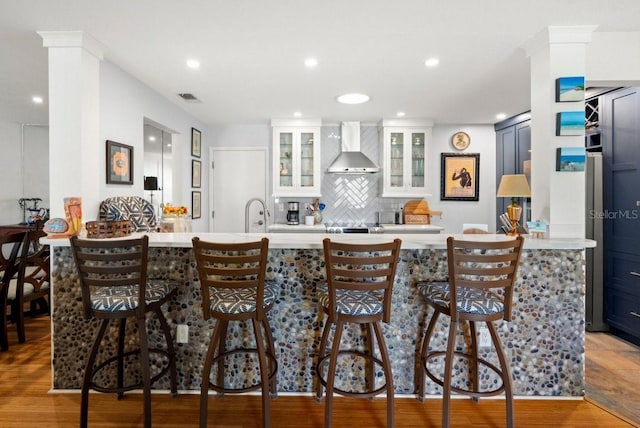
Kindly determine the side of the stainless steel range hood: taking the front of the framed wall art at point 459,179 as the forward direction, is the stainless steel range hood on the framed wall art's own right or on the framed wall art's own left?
on the framed wall art's own right

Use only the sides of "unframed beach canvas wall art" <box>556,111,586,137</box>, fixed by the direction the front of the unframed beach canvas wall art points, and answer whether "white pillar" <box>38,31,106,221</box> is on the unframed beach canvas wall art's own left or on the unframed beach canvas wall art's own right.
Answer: on the unframed beach canvas wall art's own right

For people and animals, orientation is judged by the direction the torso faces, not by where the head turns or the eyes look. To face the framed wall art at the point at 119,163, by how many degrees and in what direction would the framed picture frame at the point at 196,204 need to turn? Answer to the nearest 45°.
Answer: approximately 45° to its right

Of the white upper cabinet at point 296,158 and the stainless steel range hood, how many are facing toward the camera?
2

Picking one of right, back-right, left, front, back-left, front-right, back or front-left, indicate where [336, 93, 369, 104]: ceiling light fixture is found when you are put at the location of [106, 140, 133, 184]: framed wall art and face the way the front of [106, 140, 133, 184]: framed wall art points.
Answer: front-left

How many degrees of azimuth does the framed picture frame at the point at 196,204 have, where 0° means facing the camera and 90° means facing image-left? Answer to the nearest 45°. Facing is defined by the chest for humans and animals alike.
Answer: approximately 315°

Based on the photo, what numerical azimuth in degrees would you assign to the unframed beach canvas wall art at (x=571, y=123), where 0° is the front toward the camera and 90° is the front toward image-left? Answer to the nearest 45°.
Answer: approximately 315°

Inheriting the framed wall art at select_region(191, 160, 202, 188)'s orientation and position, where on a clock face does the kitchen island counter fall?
The kitchen island counter is roughly at 1 o'clock from the framed wall art.

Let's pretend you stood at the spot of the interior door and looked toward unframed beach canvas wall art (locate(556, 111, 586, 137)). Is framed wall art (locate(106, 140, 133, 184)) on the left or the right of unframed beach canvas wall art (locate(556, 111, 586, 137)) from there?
right

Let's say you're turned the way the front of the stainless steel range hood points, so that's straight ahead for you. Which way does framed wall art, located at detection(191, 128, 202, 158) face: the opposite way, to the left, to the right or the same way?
to the left
